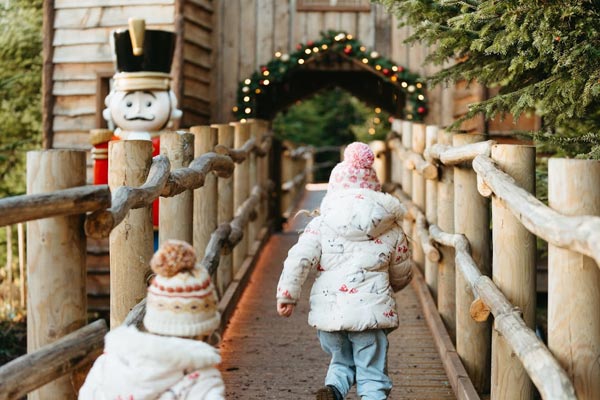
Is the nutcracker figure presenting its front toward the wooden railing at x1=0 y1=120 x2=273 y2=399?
yes

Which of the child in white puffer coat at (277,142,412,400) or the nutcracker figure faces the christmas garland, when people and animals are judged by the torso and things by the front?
the child in white puffer coat

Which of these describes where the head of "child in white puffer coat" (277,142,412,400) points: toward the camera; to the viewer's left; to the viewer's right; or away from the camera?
away from the camera

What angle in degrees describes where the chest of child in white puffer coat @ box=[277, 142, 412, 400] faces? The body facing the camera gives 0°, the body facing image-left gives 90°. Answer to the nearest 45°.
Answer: approximately 180°

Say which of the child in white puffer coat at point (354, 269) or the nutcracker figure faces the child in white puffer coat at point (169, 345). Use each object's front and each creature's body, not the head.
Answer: the nutcracker figure

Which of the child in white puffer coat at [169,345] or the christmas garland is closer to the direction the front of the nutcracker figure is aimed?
the child in white puffer coat

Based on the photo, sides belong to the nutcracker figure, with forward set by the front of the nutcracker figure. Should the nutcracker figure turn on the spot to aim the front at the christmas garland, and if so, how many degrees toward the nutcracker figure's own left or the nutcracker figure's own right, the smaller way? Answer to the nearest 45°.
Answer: approximately 135° to the nutcracker figure's own left

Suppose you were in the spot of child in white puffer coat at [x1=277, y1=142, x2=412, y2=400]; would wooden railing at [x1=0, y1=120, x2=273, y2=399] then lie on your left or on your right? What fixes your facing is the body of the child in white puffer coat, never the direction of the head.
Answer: on your left

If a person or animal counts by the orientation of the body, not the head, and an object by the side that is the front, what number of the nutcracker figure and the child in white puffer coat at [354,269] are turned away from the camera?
1

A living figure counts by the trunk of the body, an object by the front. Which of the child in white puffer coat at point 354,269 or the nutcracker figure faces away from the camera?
the child in white puffer coat

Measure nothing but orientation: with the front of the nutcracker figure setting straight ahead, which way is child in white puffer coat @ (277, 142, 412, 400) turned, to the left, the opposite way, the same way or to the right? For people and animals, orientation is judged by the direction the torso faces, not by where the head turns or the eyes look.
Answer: the opposite way
